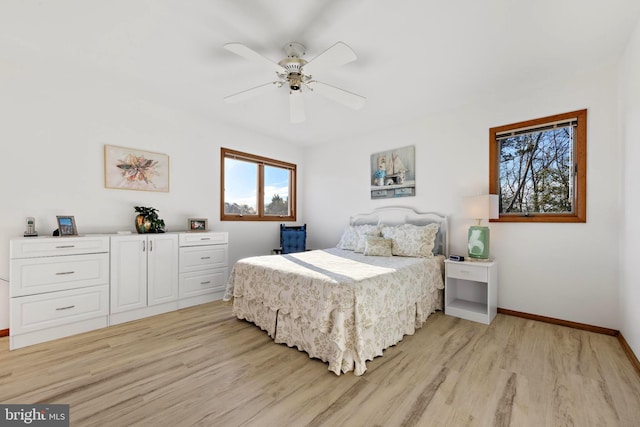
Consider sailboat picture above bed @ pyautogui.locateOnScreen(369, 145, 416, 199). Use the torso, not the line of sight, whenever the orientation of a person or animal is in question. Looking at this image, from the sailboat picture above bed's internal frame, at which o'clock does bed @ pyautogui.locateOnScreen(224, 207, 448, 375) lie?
The bed is roughly at 11 o'clock from the sailboat picture above bed.

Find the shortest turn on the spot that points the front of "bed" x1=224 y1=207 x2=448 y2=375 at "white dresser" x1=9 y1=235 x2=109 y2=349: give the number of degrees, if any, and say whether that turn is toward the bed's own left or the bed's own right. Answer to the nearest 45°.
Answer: approximately 45° to the bed's own right

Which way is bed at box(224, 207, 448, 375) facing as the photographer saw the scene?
facing the viewer and to the left of the viewer

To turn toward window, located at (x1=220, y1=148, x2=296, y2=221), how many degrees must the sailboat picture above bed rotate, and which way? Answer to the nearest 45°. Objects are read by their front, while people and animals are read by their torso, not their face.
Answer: approximately 45° to its right

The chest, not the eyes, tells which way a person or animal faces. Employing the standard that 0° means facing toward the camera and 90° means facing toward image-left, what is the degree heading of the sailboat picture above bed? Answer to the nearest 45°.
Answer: approximately 45°

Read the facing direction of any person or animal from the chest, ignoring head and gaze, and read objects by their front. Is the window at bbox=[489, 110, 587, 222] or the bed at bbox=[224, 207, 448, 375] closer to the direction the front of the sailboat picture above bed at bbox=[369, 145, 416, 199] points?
the bed

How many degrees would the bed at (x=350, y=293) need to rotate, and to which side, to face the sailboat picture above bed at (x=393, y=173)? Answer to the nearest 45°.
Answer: approximately 180°

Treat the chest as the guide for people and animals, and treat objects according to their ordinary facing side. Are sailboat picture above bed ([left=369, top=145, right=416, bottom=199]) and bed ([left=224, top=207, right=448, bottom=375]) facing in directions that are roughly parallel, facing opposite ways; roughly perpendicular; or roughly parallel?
roughly parallel

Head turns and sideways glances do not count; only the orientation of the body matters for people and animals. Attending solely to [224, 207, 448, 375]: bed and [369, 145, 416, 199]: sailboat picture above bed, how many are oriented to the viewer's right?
0

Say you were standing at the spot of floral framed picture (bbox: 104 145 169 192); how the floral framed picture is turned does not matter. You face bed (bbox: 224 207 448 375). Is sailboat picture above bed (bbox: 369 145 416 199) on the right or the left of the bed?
left

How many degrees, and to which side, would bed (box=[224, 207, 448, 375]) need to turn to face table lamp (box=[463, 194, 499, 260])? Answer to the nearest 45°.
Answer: approximately 180°

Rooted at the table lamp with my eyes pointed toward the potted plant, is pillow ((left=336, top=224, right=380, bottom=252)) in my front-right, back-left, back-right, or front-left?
front-right
